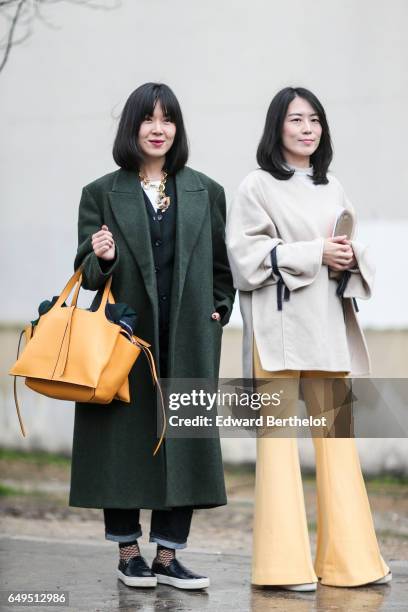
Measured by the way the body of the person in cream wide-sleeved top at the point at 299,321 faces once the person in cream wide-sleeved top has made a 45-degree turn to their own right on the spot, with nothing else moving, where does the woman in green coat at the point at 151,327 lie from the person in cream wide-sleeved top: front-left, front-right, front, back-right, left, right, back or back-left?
right

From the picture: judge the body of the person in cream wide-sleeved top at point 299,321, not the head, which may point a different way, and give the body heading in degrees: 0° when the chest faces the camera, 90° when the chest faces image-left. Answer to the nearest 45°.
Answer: approximately 315°
